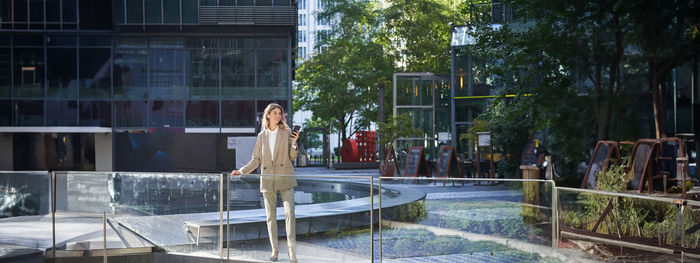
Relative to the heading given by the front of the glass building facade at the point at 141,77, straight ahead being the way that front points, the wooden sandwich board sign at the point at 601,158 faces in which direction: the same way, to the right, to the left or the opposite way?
to the right

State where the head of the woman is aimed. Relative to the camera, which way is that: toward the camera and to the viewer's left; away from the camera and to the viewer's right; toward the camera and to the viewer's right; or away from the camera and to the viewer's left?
toward the camera and to the viewer's right

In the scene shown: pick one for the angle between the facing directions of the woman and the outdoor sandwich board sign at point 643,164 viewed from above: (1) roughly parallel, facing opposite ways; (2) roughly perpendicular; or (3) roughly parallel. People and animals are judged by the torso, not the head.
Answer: roughly perpendicular

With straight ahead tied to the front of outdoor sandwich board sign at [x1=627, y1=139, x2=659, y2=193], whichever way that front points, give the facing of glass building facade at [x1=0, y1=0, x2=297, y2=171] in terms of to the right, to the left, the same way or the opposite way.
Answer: to the left

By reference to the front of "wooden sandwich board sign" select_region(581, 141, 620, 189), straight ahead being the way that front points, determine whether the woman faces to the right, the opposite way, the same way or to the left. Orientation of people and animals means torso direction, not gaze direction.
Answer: to the left

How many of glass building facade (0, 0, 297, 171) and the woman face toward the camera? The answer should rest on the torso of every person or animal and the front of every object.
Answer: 2

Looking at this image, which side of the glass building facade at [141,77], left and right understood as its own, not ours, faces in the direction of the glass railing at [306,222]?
front
